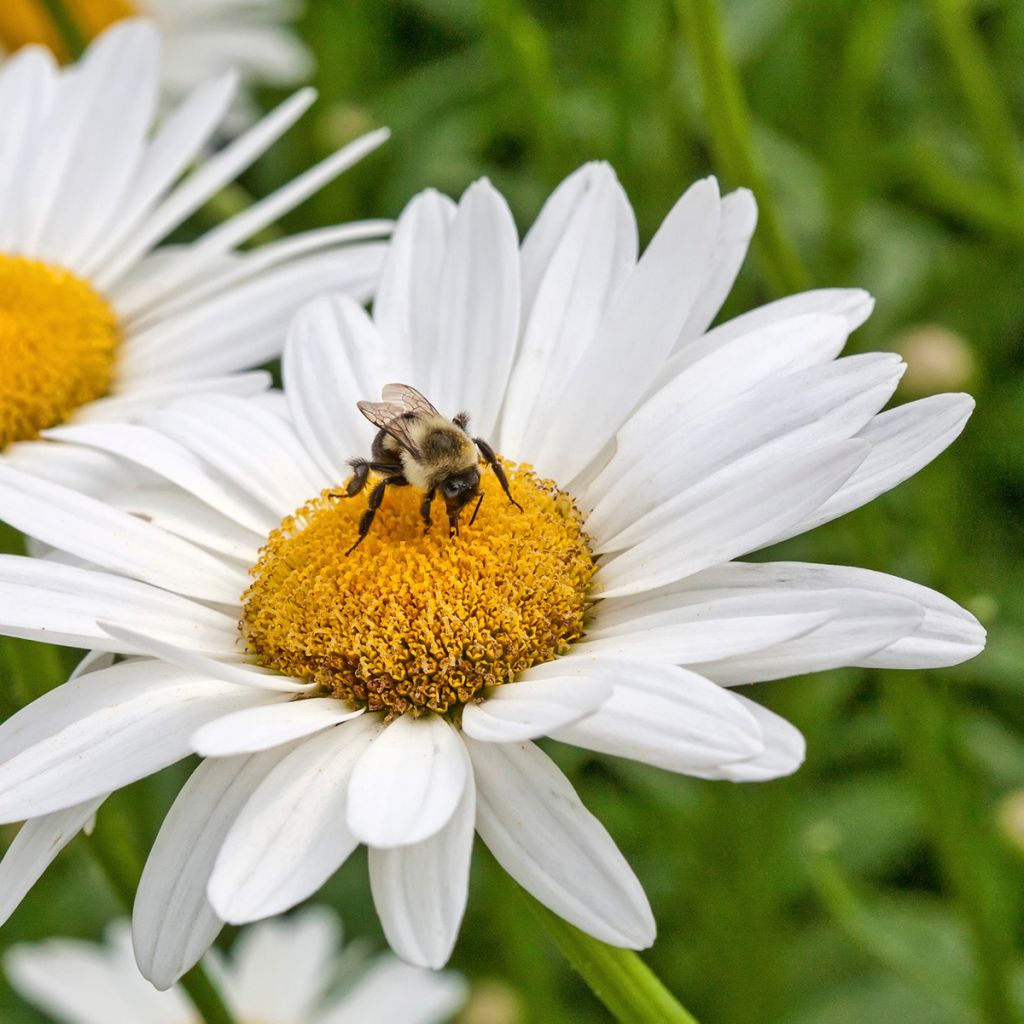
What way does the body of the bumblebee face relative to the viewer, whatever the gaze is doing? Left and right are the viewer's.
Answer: facing the viewer and to the right of the viewer

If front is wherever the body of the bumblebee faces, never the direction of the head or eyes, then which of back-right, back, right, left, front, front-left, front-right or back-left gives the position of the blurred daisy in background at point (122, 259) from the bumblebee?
back

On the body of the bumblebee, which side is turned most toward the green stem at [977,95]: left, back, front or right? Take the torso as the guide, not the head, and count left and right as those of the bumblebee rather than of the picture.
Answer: left

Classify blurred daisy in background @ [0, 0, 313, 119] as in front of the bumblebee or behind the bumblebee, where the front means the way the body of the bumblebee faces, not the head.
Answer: behind
